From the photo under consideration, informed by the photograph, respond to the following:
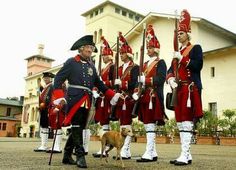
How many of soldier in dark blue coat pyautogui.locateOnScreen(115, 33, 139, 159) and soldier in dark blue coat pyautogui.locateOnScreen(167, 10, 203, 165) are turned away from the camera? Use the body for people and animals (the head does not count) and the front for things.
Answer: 0

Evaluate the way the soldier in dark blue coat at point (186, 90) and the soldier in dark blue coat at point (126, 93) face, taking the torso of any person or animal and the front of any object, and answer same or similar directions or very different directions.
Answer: same or similar directions

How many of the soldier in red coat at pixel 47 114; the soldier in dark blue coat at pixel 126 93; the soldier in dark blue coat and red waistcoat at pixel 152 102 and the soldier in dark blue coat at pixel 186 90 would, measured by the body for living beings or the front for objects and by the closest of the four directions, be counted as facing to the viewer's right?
0

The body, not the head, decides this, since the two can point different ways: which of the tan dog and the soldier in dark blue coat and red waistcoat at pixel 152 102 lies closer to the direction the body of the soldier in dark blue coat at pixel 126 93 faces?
the tan dog

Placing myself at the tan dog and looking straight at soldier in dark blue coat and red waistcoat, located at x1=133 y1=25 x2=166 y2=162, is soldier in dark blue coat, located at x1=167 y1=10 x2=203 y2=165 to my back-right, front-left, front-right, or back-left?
front-right

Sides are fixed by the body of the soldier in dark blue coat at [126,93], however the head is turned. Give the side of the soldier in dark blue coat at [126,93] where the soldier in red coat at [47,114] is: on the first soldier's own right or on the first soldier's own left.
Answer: on the first soldier's own right

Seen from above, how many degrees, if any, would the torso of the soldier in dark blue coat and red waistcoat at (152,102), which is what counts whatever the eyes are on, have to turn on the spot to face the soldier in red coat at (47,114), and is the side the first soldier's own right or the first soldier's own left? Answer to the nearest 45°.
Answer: approximately 90° to the first soldier's own right

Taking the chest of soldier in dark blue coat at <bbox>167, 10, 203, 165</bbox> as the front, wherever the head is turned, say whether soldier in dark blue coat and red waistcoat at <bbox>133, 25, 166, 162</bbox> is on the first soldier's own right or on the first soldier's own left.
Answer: on the first soldier's own right

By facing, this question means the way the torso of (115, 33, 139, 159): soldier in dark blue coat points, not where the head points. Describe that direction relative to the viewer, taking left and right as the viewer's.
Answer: facing the viewer and to the left of the viewer

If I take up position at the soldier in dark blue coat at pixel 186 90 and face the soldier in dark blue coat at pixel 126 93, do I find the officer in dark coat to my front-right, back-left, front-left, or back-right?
front-left

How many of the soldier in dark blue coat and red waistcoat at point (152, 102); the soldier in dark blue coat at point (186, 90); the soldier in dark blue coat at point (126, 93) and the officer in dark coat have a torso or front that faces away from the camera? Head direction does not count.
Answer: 0

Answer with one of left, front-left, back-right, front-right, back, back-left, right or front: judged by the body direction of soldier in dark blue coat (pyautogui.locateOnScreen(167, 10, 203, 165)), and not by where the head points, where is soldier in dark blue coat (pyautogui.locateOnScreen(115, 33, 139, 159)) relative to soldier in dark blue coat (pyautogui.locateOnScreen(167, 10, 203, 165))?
right

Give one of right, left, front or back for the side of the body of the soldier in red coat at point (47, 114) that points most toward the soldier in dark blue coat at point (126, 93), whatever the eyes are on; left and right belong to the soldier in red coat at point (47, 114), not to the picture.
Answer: left

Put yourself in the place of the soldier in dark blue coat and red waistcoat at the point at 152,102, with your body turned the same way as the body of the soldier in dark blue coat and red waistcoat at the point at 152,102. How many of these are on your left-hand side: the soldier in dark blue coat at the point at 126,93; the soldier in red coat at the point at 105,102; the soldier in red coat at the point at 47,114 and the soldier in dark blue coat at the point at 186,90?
1

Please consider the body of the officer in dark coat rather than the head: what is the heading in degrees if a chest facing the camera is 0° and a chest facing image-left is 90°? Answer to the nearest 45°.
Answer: approximately 315°
